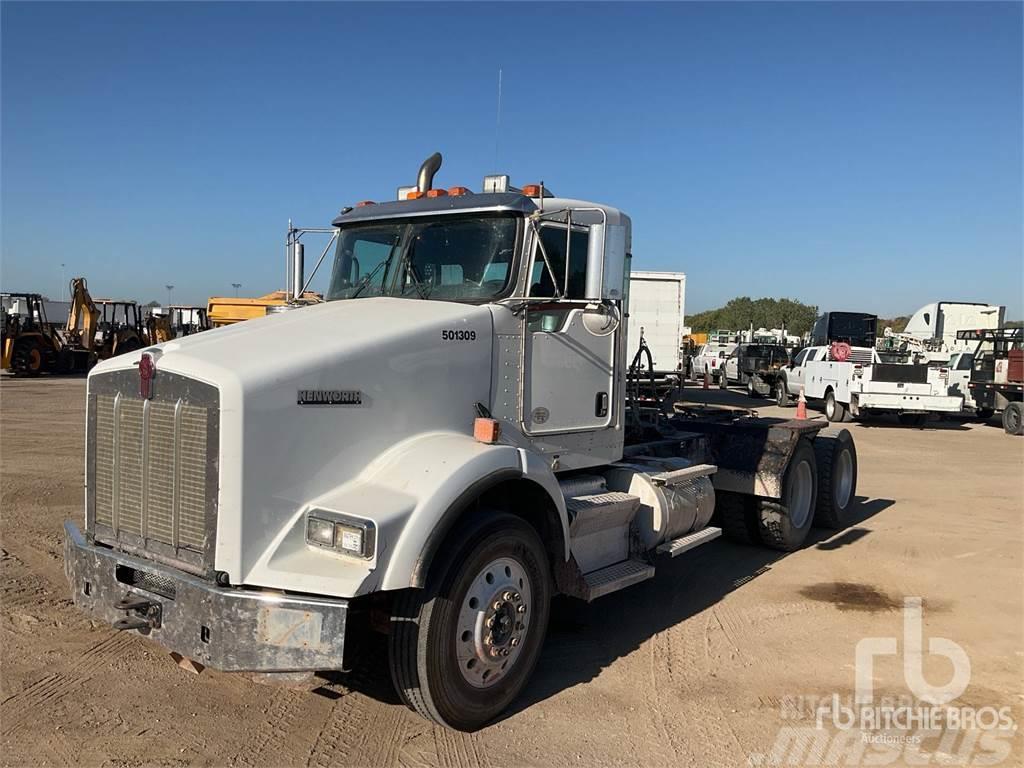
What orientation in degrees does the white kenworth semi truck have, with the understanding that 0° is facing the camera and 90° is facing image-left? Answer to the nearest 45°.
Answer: approximately 45°

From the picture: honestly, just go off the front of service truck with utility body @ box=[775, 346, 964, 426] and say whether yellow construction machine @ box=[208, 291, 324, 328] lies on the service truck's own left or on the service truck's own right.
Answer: on the service truck's own left

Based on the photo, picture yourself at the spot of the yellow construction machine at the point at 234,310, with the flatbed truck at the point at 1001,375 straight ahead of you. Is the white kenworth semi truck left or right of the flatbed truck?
right

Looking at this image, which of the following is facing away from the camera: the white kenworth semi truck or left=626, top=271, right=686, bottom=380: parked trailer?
the parked trailer

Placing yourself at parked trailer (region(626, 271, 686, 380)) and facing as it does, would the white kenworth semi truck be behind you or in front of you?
behind

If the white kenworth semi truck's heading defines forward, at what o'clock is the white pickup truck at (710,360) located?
The white pickup truck is roughly at 5 o'clock from the white kenworth semi truck.

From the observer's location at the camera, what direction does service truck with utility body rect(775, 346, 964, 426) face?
facing away from the viewer and to the left of the viewer

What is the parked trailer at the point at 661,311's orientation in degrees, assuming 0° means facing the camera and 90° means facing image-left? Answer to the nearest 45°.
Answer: approximately 180°

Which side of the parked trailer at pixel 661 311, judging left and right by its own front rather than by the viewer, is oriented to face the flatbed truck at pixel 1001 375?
right

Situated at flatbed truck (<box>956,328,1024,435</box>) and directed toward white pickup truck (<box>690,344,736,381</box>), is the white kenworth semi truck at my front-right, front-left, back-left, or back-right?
back-left

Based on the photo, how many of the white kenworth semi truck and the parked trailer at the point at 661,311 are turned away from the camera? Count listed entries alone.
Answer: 1

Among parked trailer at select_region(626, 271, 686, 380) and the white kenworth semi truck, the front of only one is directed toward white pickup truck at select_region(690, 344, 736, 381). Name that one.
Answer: the parked trailer

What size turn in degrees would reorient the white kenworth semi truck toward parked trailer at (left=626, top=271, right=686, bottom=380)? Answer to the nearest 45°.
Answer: approximately 135° to its right
